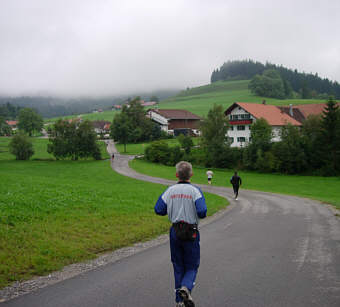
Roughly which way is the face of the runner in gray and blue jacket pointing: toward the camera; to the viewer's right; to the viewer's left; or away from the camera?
away from the camera

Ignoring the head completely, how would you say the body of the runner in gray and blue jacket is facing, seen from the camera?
away from the camera
